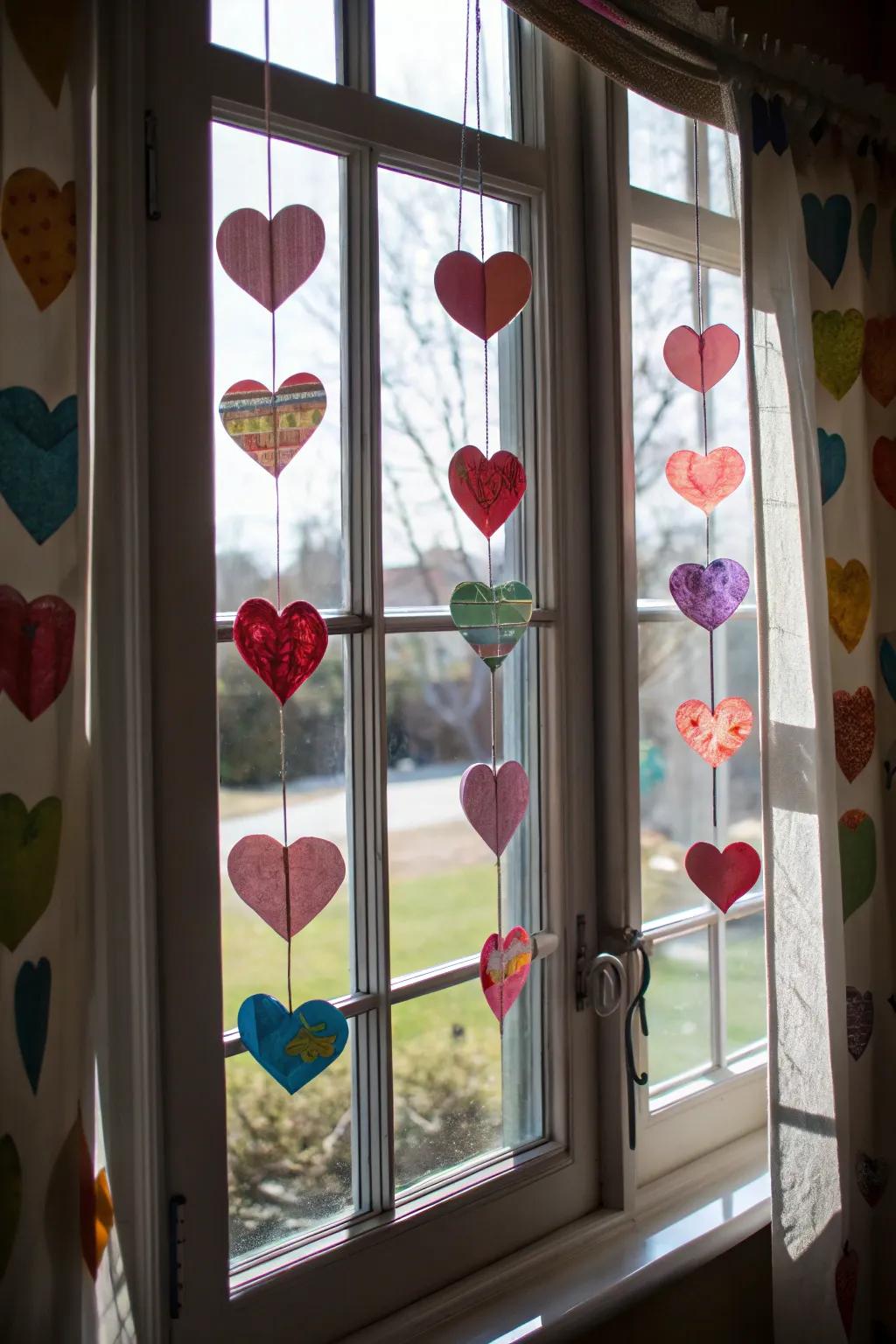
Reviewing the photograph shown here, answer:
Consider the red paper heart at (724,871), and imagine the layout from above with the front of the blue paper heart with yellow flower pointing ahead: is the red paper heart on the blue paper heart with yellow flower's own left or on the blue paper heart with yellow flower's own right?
on the blue paper heart with yellow flower's own left

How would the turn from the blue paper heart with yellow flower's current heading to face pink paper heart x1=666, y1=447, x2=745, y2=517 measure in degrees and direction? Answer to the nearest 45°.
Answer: approximately 135° to its left

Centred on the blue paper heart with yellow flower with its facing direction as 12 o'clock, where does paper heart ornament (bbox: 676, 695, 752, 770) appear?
The paper heart ornament is roughly at 8 o'clock from the blue paper heart with yellow flower.

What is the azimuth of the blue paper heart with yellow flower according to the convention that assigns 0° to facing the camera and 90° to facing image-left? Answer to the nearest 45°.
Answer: approximately 0°
